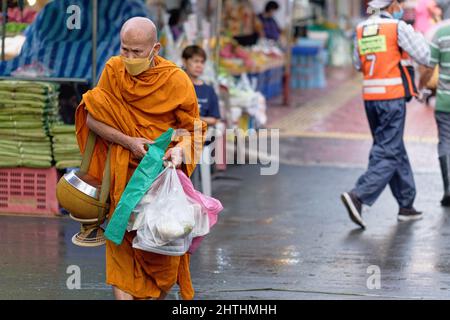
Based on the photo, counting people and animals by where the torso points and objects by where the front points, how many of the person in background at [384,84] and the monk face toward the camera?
1

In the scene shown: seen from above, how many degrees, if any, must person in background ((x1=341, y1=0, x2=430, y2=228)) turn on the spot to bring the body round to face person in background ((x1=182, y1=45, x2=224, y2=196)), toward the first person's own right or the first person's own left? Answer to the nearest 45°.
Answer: approximately 135° to the first person's own left

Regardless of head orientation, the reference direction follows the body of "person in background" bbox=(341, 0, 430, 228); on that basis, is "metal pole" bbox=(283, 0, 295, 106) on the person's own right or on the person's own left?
on the person's own left

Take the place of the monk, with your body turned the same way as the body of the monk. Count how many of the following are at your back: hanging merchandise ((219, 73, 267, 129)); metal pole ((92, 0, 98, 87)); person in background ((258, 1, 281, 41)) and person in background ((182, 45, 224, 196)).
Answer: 4

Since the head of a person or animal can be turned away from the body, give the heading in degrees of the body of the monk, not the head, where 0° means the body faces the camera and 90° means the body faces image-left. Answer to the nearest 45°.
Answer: approximately 0°

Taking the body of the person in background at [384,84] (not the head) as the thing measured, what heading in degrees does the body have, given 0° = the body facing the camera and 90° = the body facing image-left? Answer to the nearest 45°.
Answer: approximately 225°

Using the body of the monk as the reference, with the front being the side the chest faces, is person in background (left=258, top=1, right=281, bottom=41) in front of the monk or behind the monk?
behind

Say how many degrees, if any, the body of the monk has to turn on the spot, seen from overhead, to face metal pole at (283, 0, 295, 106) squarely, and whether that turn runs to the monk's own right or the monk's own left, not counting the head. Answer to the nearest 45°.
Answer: approximately 180°

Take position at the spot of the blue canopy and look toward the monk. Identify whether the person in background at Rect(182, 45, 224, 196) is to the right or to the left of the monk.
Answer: left
